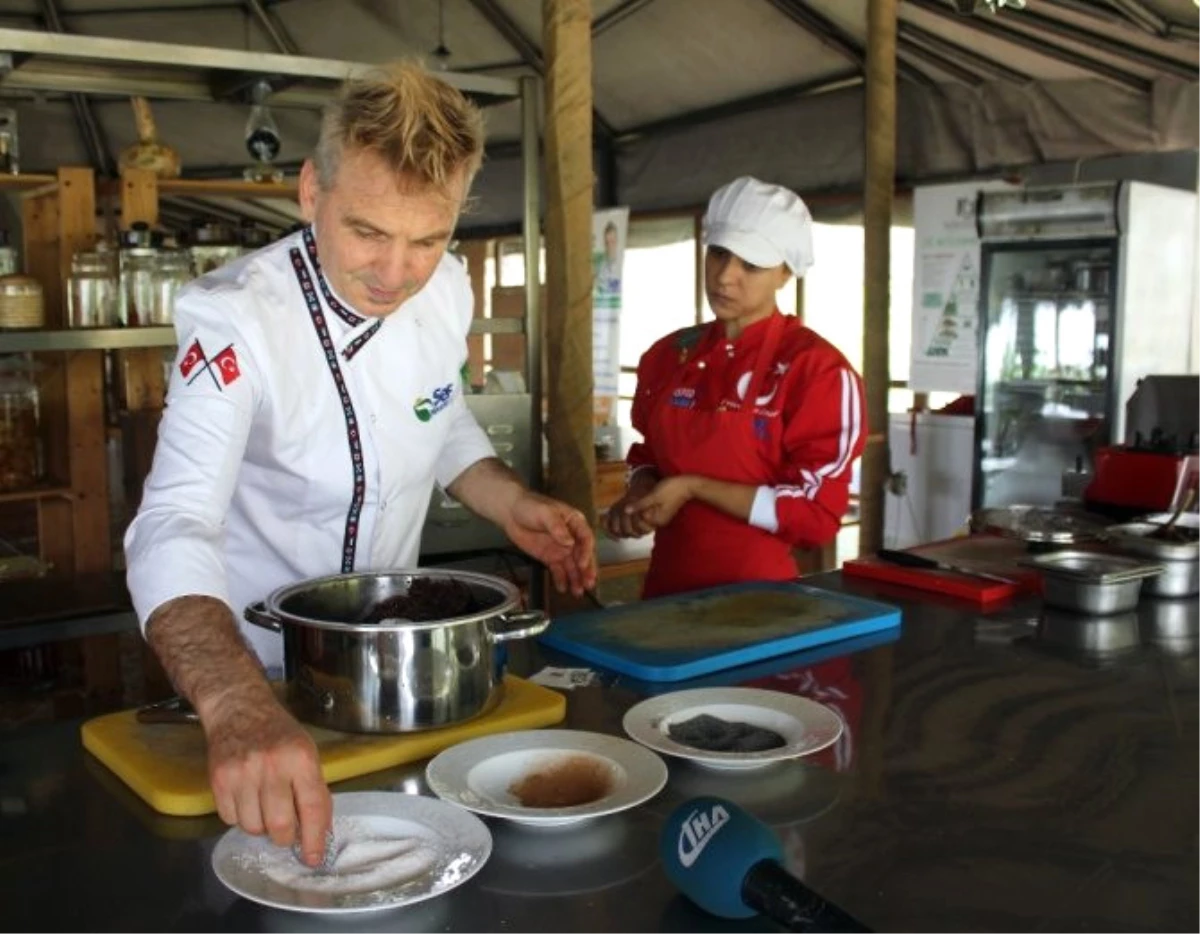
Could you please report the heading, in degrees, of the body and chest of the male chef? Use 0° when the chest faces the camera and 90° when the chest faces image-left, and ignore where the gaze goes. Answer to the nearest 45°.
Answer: approximately 315°

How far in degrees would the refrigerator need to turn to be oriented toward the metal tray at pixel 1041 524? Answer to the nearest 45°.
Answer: approximately 45° to its left

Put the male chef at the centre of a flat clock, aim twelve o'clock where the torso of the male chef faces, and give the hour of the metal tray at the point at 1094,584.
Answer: The metal tray is roughly at 10 o'clock from the male chef.

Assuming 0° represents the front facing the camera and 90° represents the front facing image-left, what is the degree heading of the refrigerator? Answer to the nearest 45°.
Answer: approximately 45°

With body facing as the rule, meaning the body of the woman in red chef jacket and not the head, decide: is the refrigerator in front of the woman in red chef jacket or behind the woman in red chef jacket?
behind

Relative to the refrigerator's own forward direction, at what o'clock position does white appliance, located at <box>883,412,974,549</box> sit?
The white appliance is roughly at 3 o'clock from the refrigerator.

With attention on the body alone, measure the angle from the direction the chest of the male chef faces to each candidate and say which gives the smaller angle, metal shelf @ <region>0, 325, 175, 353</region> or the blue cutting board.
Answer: the blue cutting board

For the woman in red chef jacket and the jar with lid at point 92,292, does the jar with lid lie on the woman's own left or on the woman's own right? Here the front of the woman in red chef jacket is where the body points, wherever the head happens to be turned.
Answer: on the woman's own right

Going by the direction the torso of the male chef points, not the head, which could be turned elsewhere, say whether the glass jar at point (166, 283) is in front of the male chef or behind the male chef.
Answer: behind
